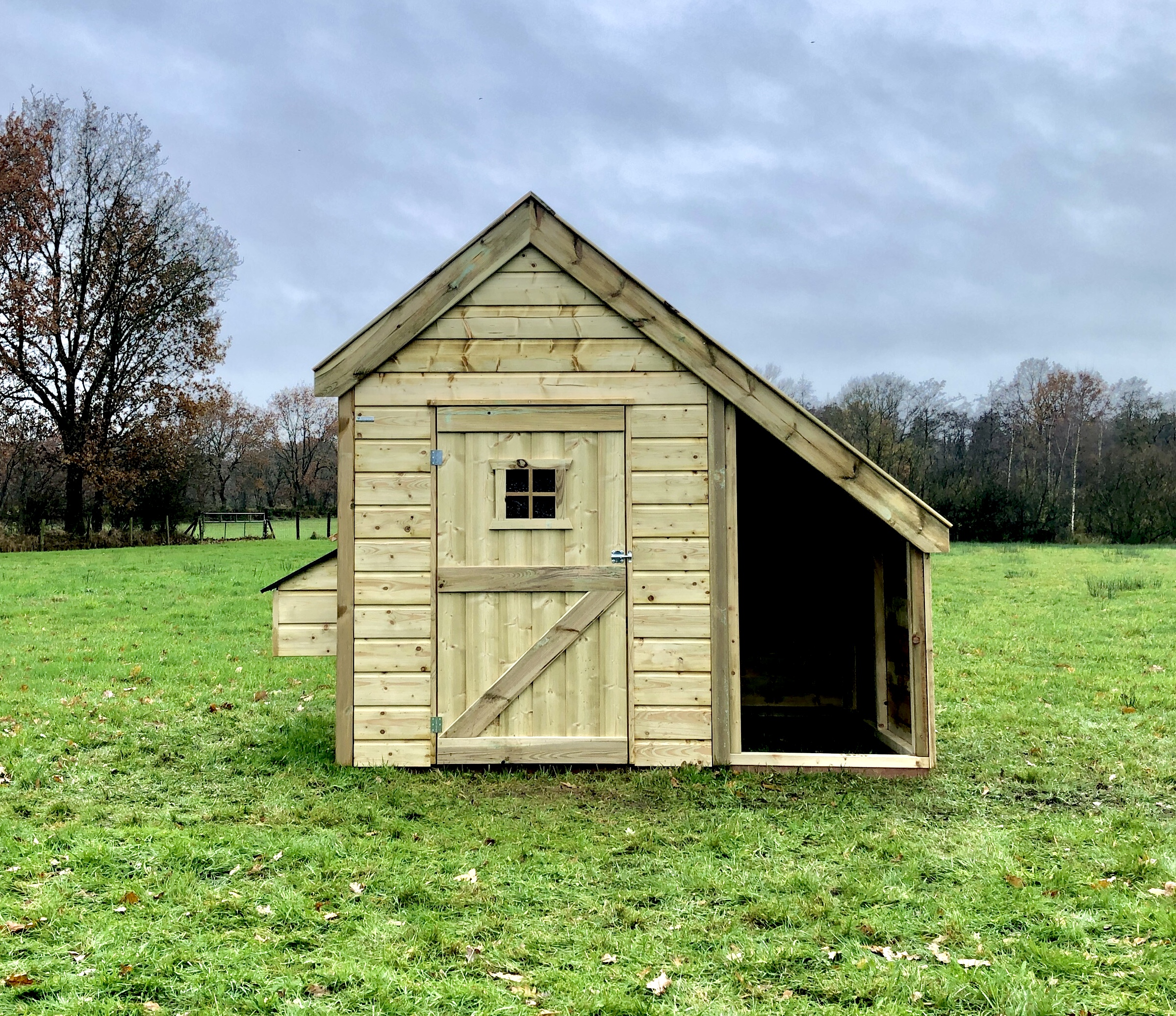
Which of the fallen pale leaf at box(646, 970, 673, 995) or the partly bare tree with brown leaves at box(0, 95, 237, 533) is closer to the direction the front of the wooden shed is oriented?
the fallen pale leaf

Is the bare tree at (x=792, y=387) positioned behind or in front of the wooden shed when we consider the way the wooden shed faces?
behind

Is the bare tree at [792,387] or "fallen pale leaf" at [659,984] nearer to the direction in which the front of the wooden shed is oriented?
the fallen pale leaf

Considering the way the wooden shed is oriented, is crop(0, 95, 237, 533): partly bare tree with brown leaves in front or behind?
behind

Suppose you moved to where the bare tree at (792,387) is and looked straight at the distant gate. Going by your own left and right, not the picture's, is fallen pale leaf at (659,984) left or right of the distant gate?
left

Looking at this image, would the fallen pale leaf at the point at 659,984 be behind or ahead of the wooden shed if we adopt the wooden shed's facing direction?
ahead

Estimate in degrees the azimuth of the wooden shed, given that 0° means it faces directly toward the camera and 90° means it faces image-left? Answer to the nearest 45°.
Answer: approximately 0°
